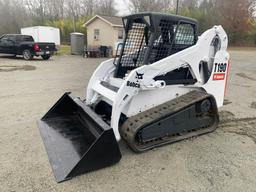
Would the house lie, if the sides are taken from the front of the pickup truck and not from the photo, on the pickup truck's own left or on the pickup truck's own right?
on the pickup truck's own right

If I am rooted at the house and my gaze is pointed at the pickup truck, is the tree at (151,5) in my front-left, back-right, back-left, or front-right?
back-right

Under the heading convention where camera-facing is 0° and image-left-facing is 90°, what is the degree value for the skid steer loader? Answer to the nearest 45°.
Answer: approximately 45°

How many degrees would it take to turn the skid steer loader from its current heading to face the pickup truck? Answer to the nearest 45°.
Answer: approximately 90° to its right

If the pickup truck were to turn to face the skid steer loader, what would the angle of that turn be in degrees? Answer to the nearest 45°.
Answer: approximately 135° to its left

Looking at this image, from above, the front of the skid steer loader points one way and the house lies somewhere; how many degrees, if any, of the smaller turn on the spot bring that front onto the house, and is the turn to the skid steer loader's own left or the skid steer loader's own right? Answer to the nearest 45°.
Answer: approximately 135° to the skid steer loader's own right

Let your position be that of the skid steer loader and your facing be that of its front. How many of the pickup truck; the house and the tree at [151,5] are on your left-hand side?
0

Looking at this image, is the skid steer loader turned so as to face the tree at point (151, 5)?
no

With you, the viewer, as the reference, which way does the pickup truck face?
facing away from the viewer and to the left of the viewer

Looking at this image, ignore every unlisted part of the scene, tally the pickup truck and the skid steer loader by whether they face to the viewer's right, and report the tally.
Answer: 0

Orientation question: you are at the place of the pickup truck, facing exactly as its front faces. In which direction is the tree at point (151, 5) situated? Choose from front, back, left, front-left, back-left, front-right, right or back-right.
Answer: right
